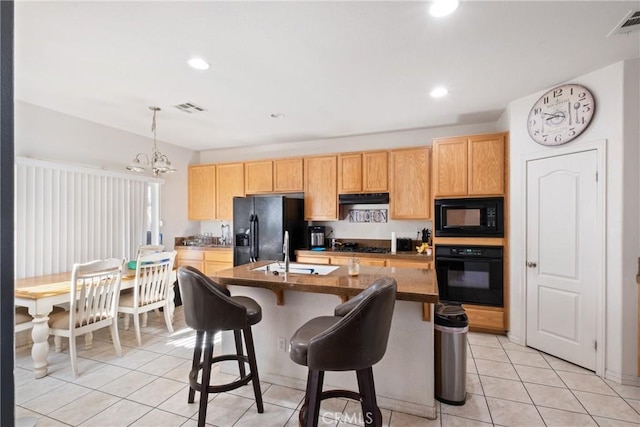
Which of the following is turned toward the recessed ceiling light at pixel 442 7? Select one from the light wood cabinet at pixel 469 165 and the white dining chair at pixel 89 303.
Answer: the light wood cabinet

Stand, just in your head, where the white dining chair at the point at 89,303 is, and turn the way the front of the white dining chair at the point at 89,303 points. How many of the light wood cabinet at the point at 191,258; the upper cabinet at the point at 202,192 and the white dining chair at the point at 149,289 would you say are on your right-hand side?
3

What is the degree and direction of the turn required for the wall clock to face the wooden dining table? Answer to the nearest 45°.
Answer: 0° — it already faces it

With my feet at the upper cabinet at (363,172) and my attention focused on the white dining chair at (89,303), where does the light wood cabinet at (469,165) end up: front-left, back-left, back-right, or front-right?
back-left

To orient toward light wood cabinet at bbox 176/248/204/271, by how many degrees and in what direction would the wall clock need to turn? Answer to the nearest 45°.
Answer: approximately 45° to its right

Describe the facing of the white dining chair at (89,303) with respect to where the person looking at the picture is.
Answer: facing away from the viewer and to the left of the viewer

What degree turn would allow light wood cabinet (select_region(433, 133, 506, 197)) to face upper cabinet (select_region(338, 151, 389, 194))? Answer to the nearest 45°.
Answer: approximately 90° to its right

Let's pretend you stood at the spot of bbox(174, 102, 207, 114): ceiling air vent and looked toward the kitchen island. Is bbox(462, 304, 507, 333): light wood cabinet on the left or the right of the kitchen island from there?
left

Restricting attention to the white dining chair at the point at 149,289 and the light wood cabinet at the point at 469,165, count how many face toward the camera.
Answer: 1

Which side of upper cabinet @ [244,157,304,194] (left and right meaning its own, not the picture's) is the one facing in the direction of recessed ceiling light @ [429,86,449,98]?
left

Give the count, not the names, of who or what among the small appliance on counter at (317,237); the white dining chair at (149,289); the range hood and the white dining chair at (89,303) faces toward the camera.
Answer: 2

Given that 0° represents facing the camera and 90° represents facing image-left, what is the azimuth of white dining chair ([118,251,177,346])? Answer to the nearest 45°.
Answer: approximately 135°

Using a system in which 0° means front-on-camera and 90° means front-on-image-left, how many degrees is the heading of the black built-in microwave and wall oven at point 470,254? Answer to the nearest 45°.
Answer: approximately 0°
